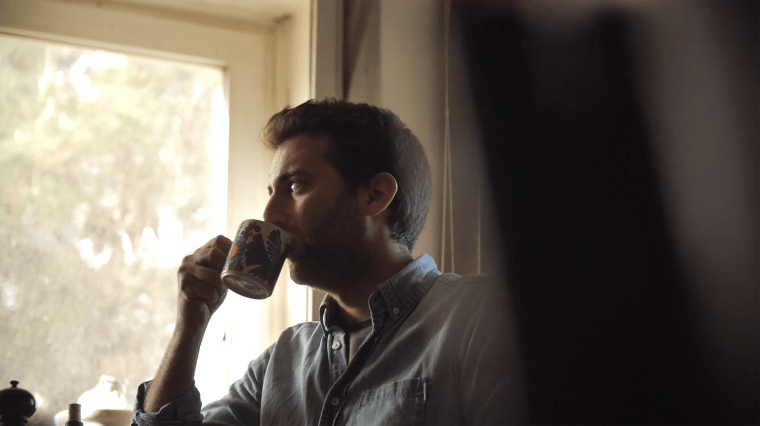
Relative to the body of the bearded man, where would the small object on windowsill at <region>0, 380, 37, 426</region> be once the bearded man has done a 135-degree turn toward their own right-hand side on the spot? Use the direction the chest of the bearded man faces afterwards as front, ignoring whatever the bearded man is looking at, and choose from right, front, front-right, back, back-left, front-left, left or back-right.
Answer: back-left

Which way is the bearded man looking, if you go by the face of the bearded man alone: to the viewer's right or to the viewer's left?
to the viewer's left

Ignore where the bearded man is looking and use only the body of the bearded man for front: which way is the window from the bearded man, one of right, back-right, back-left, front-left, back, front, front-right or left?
right

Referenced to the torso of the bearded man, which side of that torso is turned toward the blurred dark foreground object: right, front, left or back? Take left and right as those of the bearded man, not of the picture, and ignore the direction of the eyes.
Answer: left
